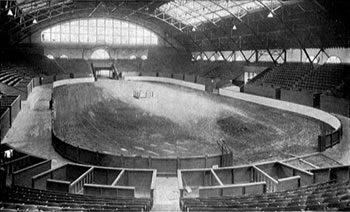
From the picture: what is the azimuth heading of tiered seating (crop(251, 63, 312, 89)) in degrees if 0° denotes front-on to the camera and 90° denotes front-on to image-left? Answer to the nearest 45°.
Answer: approximately 45°

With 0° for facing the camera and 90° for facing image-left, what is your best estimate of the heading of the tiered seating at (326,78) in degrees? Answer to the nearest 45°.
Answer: approximately 45°

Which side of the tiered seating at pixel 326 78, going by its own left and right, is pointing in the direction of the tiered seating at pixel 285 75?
right

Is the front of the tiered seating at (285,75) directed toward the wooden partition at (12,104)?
yes

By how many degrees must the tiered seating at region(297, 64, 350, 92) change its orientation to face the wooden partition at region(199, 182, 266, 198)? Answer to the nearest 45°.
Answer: approximately 45° to its left

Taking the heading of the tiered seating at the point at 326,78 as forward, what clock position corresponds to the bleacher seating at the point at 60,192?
The bleacher seating is roughly at 11 o'clock from the tiered seating.

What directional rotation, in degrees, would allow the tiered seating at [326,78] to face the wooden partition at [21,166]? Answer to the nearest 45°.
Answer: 0° — it already faces it

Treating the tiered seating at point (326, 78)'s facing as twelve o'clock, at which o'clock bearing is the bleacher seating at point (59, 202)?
The bleacher seating is roughly at 11 o'clock from the tiered seating.

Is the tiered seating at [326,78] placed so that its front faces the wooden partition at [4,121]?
yes

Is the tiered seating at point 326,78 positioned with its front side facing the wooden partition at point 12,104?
yes
